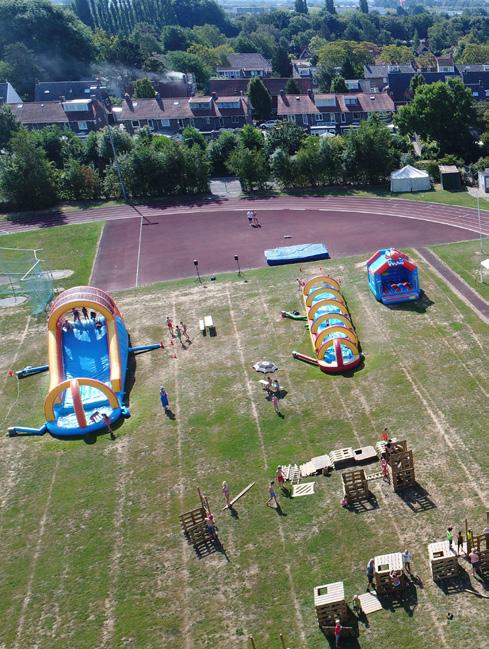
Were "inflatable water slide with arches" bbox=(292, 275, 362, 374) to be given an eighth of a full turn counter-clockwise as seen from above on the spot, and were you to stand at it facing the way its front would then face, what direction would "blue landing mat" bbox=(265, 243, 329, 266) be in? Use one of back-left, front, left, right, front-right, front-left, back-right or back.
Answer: back-left

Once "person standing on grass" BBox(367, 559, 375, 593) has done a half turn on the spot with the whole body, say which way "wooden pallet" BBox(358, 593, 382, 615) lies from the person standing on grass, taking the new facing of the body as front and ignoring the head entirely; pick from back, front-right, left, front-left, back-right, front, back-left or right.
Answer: left

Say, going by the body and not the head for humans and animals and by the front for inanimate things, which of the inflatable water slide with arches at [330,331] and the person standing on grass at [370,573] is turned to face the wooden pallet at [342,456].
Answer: the inflatable water slide with arches

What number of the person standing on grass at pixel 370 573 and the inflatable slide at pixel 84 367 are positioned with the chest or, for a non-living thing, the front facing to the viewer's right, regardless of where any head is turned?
1

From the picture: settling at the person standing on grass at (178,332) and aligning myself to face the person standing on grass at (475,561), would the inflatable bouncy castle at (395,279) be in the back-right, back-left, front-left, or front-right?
front-left

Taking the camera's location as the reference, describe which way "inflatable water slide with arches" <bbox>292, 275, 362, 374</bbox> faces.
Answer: facing the viewer

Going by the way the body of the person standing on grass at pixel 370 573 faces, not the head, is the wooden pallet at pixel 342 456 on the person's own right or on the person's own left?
on the person's own left

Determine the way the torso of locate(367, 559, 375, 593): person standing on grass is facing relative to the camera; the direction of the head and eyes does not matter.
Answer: to the viewer's right

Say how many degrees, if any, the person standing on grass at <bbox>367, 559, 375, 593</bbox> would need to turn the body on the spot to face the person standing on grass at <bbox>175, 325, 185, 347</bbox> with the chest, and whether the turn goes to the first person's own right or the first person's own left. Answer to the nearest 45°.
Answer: approximately 135° to the first person's own left

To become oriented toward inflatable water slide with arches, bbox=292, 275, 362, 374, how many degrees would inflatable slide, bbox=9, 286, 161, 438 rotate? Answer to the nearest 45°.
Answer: approximately 90° to its left

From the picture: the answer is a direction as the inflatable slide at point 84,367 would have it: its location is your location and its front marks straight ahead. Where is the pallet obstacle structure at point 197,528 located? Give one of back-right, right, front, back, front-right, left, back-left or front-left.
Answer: front

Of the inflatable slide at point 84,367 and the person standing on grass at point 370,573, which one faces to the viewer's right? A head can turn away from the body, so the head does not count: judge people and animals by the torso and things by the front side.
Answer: the person standing on grass
